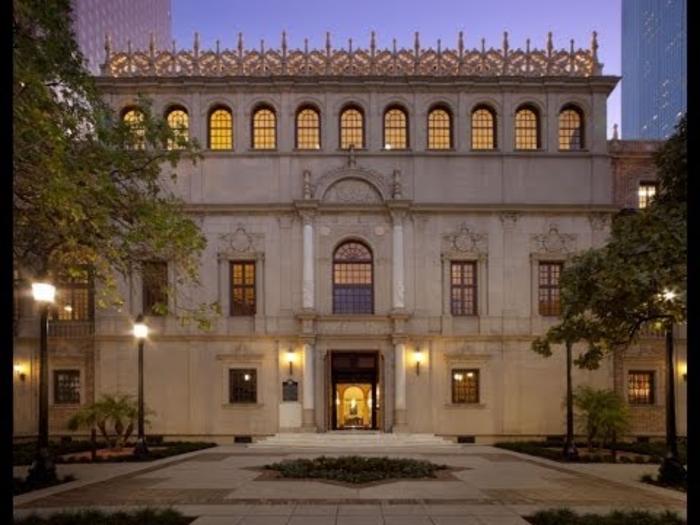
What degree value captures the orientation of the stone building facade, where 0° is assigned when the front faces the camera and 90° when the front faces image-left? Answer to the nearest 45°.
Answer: approximately 0°

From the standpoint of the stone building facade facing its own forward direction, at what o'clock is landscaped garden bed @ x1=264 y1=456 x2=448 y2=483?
The landscaped garden bed is roughly at 12 o'clock from the stone building facade.

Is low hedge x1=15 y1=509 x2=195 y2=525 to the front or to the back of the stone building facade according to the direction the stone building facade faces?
to the front

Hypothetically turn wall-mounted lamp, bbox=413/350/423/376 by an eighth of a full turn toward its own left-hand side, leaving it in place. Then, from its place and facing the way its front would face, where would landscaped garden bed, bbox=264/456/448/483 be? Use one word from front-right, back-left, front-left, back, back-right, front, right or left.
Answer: front-right

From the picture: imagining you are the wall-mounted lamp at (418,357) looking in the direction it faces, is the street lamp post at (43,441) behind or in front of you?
in front

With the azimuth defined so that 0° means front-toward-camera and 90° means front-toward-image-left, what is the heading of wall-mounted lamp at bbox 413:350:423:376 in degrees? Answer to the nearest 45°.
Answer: approximately 0°

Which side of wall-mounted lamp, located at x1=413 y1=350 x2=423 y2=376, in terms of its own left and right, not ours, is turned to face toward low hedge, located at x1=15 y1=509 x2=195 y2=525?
front
